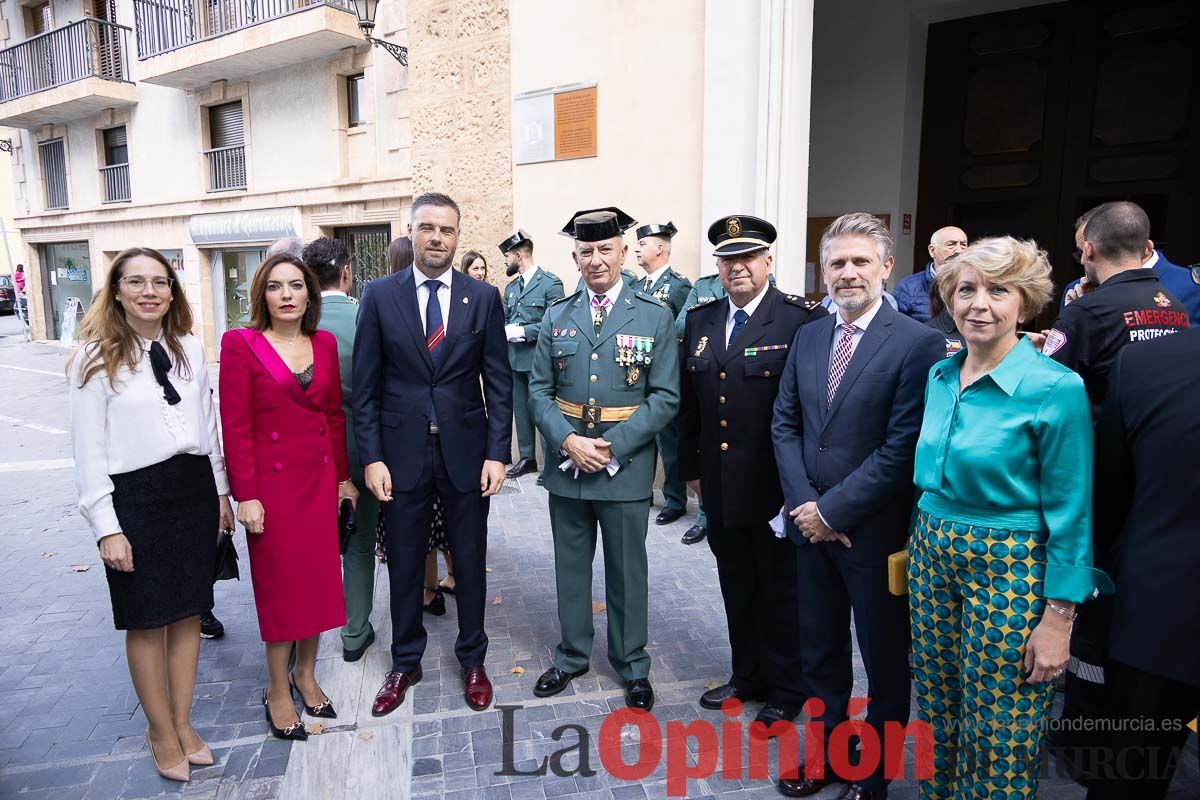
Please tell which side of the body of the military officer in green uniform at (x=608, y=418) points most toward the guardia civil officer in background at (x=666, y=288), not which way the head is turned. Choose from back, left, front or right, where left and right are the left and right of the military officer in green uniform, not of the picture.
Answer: back

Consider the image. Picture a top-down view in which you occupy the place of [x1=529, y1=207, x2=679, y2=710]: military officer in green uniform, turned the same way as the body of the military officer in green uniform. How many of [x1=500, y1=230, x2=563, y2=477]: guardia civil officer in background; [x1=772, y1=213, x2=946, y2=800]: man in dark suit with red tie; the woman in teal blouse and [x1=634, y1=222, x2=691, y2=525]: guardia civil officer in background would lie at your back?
2

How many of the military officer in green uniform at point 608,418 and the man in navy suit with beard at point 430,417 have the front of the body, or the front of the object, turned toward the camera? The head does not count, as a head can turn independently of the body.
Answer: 2

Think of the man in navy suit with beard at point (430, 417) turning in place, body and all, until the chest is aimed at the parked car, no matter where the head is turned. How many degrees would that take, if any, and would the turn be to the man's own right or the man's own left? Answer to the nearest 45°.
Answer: approximately 135° to the man's own right

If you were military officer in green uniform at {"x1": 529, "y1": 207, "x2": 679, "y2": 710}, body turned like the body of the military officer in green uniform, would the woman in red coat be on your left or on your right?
on your right

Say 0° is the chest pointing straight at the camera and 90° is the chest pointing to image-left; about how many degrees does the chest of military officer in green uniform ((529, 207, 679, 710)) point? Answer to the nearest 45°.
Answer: approximately 0°

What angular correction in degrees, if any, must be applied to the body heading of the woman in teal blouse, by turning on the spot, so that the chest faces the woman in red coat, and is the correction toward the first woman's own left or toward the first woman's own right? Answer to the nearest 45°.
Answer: approximately 45° to the first woman's own right

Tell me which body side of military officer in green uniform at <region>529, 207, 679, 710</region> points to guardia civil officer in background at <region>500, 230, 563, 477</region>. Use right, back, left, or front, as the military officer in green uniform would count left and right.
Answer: back

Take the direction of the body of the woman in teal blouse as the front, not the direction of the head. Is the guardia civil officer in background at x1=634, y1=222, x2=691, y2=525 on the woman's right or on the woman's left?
on the woman's right
